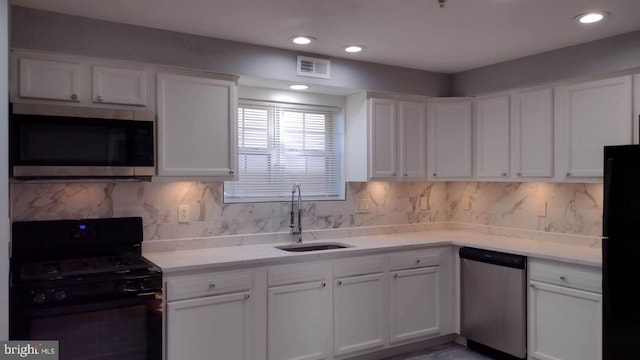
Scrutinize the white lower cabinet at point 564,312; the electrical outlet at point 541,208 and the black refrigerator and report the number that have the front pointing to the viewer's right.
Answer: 0

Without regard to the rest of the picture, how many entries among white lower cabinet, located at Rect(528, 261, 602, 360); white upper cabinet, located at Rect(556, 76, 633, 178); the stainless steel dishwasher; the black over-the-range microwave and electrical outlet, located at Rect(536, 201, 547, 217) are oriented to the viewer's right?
0

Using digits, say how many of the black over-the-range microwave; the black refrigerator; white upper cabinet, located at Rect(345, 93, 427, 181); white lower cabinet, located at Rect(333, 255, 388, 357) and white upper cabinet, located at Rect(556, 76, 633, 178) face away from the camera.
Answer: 0

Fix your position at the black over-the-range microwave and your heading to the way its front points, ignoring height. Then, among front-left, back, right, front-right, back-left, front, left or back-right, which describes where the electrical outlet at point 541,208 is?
left

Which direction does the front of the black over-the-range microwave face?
toward the camera

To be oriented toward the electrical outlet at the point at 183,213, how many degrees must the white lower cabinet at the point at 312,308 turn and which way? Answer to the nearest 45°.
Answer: approximately 135° to its right

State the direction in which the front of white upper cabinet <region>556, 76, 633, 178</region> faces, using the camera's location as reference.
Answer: facing the viewer and to the left of the viewer

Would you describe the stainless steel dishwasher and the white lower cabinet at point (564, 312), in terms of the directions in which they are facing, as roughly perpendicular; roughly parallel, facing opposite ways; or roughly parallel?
roughly parallel

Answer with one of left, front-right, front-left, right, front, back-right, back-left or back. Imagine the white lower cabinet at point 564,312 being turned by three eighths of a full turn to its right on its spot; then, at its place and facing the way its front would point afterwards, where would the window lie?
left

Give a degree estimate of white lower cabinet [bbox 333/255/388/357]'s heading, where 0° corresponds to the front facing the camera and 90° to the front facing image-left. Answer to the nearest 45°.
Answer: approximately 315°

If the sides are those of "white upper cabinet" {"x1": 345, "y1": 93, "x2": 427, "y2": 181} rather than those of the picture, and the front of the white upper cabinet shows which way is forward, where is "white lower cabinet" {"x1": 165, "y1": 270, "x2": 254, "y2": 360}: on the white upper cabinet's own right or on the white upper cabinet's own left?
on the white upper cabinet's own right

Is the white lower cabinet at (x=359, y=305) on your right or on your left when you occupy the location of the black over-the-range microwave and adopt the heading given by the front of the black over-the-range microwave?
on your left

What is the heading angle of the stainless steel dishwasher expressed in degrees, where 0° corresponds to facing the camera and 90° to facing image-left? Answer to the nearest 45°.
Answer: approximately 45°

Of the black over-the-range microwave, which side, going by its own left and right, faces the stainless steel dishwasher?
left

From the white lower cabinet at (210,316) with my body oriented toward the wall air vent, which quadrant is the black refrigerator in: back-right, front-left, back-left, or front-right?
front-right
